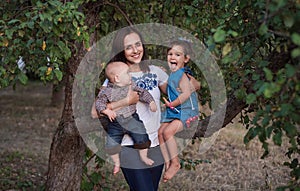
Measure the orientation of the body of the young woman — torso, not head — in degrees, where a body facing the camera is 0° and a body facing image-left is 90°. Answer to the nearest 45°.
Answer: approximately 0°
